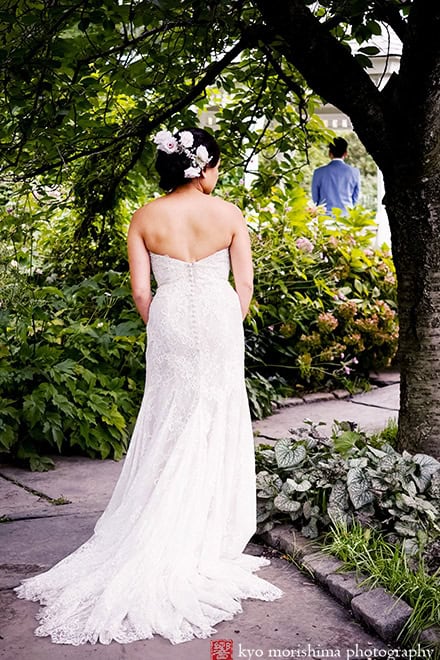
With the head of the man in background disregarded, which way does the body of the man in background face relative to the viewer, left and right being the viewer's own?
facing away from the viewer

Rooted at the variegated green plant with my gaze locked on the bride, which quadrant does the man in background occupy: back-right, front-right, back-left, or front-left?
back-right

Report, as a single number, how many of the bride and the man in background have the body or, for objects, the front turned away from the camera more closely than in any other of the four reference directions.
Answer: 2

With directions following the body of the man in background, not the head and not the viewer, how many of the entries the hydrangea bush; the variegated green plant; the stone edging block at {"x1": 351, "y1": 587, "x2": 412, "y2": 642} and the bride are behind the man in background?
4

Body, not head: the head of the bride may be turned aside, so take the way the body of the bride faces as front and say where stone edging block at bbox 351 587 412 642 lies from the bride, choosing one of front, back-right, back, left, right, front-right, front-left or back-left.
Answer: back-right

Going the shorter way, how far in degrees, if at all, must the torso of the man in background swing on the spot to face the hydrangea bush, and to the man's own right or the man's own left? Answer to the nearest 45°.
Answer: approximately 180°

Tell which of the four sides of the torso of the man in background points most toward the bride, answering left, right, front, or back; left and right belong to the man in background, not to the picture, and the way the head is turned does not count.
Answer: back

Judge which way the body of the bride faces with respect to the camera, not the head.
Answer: away from the camera

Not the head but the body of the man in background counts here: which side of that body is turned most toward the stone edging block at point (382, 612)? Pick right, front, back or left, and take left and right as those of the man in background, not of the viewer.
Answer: back

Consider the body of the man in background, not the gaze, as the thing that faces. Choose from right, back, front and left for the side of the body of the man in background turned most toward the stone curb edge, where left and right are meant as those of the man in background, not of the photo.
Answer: back

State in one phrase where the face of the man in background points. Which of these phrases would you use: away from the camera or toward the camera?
away from the camera

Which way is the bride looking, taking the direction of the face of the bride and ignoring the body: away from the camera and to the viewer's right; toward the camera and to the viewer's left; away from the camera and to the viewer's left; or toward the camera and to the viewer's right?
away from the camera and to the viewer's right

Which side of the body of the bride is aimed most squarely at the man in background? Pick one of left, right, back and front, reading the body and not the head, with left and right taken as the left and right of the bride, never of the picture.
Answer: front
